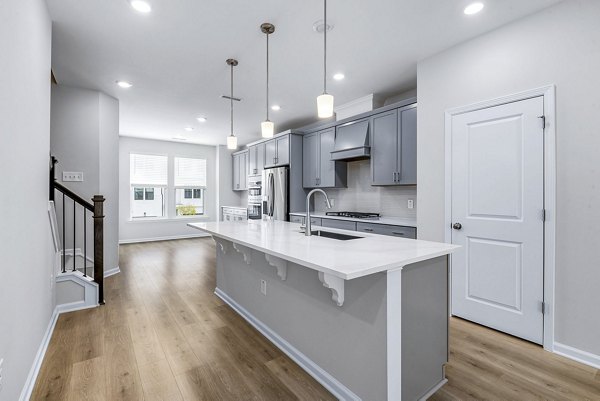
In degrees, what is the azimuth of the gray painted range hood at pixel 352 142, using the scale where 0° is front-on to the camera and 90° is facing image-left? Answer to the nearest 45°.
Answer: approximately 45°

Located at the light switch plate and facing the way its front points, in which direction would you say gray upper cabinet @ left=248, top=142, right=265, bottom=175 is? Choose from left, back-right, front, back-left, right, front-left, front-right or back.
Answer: left

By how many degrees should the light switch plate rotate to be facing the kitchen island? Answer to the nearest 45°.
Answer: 0° — it already faces it

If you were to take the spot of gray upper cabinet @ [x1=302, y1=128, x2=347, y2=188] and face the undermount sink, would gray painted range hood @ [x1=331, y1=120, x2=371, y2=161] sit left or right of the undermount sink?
left

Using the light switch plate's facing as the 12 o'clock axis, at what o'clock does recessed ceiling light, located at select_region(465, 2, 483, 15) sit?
The recessed ceiling light is roughly at 11 o'clock from the light switch plate.

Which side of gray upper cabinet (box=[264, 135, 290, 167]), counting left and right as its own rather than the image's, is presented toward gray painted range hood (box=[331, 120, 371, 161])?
left

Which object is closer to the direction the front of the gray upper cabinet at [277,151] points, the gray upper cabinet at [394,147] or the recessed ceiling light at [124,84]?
the recessed ceiling light

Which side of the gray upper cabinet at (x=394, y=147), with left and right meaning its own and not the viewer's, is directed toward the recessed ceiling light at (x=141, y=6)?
front

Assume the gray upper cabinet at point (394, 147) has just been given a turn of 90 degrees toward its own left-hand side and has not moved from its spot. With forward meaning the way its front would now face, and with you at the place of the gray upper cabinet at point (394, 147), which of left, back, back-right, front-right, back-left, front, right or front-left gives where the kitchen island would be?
front-right

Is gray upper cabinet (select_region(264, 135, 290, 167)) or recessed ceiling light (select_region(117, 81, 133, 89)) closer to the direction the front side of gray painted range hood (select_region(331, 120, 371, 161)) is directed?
the recessed ceiling light

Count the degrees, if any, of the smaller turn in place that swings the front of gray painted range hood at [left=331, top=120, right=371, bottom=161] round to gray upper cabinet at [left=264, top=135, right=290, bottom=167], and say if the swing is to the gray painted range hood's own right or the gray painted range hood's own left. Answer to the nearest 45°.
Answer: approximately 90° to the gray painted range hood's own right

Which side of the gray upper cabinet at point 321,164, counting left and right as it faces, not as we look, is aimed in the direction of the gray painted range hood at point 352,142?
left

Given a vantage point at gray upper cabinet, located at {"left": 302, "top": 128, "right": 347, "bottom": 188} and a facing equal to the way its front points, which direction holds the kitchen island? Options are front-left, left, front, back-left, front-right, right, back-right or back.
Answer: front-left

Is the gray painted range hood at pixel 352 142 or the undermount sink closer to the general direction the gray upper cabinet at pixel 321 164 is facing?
the undermount sink

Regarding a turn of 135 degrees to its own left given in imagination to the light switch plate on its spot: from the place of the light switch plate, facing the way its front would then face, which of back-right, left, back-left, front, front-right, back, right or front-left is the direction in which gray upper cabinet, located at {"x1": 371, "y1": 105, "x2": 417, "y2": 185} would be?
right

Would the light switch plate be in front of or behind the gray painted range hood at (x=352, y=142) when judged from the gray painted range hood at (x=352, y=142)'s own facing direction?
in front

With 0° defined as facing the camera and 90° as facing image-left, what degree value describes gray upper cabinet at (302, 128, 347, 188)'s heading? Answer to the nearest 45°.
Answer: approximately 45°
